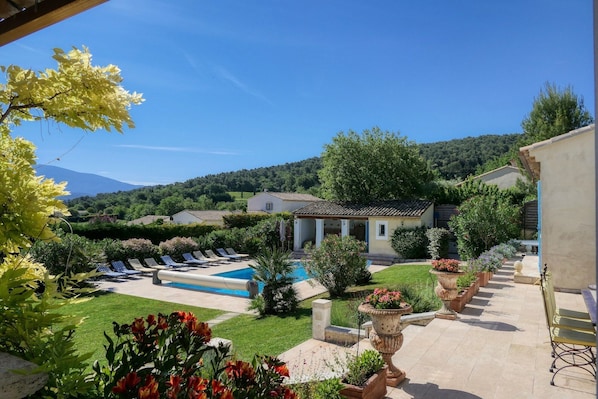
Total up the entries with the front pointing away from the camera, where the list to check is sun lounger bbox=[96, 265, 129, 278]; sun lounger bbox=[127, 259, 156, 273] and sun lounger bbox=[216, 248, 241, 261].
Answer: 0

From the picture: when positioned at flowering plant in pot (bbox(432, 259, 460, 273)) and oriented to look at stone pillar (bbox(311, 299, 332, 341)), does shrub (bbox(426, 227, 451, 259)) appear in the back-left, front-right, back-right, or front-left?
back-right

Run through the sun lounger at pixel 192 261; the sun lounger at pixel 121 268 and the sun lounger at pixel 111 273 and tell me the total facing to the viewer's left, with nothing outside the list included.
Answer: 0

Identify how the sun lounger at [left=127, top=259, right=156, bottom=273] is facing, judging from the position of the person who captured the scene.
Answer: facing the viewer and to the right of the viewer

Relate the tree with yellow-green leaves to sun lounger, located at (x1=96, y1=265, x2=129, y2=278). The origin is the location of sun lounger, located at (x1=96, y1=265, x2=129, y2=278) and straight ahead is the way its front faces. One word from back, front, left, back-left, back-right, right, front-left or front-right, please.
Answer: front-right

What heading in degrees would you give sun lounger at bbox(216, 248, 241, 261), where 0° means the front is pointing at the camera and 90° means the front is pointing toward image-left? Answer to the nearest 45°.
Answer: approximately 315°

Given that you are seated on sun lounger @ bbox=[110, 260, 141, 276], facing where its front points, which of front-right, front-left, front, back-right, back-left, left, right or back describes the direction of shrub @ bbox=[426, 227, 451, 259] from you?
front-left

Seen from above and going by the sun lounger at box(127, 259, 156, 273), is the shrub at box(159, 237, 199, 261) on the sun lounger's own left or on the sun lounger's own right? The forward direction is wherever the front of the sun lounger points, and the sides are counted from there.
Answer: on the sun lounger's own left

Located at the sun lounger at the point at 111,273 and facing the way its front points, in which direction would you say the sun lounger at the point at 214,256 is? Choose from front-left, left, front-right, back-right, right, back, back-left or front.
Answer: left

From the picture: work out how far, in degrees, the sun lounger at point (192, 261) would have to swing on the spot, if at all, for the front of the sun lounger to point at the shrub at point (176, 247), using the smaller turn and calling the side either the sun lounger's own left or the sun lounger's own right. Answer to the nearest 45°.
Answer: approximately 180°

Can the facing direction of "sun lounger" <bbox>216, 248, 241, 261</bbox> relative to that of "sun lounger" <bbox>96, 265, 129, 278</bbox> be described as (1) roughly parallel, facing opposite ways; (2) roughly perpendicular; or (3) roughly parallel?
roughly parallel

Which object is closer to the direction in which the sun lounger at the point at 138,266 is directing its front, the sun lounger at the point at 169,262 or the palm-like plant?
the palm-like plant

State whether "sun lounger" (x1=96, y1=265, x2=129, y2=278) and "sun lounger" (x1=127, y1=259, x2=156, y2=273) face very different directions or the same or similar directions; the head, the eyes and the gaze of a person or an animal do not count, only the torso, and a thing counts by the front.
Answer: same or similar directions

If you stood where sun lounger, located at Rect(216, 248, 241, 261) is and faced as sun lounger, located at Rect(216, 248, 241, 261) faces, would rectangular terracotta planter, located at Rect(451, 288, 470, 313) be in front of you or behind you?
in front

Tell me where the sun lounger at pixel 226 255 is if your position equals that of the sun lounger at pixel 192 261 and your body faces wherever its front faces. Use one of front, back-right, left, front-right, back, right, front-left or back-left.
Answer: left

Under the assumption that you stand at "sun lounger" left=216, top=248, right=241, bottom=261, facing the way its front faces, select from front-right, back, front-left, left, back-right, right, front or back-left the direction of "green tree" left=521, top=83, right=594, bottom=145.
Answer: front-left

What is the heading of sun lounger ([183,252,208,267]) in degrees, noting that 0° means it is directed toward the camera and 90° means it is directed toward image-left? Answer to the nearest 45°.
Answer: approximately 315°

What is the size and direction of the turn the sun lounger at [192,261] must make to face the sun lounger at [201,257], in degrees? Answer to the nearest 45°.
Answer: approximately 90° to its left
